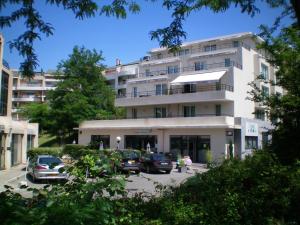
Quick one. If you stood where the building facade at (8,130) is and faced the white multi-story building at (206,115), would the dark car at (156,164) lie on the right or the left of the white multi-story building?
right

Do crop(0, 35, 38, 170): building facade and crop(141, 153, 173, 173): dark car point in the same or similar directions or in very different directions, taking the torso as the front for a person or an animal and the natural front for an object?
very different directions

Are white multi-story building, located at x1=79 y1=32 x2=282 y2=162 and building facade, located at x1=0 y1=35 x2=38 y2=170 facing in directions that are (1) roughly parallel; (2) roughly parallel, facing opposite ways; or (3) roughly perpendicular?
roughly perpendicular

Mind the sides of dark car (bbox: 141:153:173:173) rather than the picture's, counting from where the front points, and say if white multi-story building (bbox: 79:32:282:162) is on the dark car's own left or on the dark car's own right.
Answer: on the dark car's own right

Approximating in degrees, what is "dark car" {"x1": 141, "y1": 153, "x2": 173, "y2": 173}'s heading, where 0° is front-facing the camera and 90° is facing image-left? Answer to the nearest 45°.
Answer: approximately 135°

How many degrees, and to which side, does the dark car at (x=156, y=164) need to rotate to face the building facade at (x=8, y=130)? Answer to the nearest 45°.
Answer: approximately 45° to its left

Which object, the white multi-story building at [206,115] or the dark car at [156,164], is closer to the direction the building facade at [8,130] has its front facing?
the dark car

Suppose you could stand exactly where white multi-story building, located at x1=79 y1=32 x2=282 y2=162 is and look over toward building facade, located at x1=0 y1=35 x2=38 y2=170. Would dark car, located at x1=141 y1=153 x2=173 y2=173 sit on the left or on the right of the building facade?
left

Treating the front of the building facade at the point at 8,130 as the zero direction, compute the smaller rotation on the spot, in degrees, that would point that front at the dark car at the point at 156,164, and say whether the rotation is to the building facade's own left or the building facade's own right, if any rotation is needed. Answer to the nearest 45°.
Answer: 0° — it already faces it

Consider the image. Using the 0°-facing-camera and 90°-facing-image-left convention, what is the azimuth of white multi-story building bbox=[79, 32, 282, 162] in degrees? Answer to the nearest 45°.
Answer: approximately 45°

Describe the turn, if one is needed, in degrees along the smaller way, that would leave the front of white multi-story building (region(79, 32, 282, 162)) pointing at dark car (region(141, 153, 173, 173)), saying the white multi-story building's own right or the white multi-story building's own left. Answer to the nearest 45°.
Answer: approximately 45° to the white multi-story building's own left
